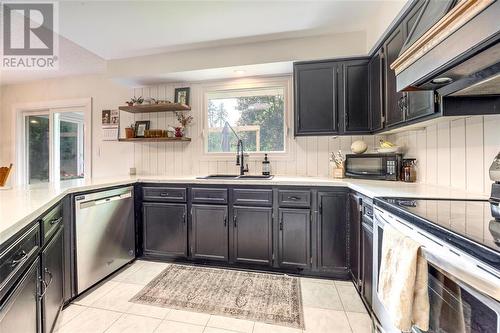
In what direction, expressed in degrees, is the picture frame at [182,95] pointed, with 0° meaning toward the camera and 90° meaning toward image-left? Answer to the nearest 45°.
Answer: approximately 0°

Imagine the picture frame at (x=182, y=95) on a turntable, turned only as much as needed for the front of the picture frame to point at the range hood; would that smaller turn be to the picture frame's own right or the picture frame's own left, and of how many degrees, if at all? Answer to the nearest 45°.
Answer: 0° — it already faces it

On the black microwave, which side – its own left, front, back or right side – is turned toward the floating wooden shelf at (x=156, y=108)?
right

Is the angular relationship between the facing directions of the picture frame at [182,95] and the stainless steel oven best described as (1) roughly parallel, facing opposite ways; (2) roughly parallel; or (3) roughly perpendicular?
roughly perpendicular

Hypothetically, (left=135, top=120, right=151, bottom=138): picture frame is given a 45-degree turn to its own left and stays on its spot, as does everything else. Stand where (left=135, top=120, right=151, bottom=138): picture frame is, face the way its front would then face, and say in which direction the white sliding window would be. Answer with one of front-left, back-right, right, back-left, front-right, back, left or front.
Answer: back

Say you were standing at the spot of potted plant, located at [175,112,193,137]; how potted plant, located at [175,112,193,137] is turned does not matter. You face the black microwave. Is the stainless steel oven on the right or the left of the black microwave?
right

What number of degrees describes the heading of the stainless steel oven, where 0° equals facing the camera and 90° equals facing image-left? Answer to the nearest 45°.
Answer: approximately 45°
